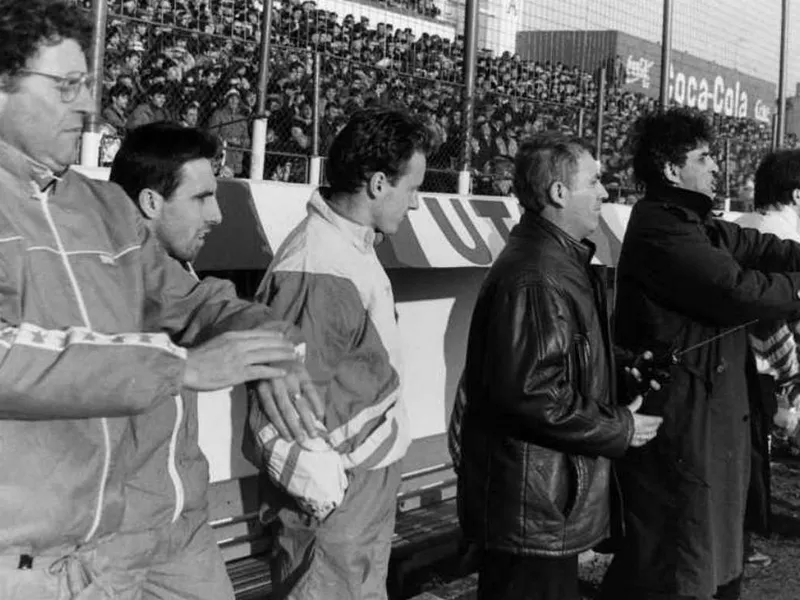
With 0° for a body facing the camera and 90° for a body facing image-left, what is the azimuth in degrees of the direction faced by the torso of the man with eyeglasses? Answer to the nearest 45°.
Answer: approximately 315°

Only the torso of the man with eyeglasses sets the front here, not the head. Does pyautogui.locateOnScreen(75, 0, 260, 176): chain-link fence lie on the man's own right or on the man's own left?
on the man's own left

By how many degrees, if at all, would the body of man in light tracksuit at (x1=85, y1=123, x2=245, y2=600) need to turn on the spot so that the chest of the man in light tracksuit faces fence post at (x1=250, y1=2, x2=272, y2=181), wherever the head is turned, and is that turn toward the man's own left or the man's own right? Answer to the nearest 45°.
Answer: approximately 90° to the man's own left

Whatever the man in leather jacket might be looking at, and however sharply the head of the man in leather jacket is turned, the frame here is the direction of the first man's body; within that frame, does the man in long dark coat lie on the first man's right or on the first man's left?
on the first man's left

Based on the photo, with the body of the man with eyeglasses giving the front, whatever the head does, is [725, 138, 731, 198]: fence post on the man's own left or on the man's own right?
on the man's own left

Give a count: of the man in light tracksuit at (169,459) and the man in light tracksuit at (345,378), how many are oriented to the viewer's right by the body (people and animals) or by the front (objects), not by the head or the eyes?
2

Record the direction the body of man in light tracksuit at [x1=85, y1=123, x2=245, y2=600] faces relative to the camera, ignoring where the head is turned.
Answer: to the viewer's right

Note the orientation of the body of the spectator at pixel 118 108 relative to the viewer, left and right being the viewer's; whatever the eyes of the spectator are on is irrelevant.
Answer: facing the viewer and to the right of the viewer

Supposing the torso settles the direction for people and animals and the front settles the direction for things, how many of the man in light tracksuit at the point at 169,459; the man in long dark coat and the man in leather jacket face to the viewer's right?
3

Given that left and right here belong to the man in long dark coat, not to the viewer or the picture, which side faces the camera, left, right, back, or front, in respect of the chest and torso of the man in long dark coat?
right

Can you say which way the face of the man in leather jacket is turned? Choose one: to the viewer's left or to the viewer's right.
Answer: to the viewer's right

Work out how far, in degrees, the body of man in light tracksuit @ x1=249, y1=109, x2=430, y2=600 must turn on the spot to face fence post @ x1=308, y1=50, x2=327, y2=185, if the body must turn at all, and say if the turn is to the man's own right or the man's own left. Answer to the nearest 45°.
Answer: approximately 90° to the man's own left

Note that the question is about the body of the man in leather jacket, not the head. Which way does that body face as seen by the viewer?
to the viewer's right

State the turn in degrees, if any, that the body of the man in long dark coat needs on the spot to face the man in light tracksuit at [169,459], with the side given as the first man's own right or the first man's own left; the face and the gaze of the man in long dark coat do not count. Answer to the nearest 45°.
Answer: approximately 135° to the first man's own right

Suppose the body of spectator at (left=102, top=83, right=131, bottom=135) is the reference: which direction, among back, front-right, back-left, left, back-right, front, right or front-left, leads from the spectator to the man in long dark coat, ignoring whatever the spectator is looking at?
front

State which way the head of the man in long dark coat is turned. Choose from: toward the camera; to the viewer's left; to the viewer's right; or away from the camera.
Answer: to the viewer's right

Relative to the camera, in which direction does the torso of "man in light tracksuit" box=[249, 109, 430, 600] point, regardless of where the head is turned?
to the viewer's right

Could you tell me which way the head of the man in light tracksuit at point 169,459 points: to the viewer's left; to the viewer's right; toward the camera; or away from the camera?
to the viewer's right

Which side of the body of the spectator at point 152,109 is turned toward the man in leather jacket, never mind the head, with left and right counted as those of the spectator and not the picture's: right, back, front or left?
front
